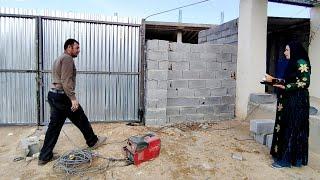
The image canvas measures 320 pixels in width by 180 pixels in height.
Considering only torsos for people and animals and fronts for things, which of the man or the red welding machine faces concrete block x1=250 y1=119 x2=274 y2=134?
the man

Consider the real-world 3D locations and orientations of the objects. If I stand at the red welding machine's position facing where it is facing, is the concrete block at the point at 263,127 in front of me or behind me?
behind

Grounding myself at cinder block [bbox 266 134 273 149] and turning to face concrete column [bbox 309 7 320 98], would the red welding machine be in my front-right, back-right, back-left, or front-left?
back-left

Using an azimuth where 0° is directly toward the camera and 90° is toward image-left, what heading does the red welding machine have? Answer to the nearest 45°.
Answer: approximately 45°

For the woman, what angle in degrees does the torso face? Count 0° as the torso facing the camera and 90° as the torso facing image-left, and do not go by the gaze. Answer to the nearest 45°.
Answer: approximately 90°

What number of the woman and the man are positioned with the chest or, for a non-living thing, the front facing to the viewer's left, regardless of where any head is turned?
1

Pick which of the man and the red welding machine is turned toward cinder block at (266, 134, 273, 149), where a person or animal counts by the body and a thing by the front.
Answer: the man

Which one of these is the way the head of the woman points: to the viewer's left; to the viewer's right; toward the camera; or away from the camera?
to the viewer's left

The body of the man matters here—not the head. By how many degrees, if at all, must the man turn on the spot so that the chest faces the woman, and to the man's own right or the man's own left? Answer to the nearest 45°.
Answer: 0° — they already face them

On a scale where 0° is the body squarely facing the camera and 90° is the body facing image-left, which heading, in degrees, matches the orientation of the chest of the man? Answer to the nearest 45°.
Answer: approximately 270°

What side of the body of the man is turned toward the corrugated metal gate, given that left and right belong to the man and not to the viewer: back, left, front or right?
left
